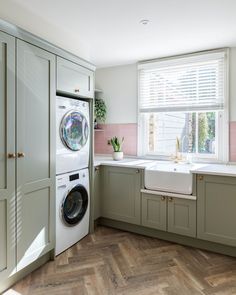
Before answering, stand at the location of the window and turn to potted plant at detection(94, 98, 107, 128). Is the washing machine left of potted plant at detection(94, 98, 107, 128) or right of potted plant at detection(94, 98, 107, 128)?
left

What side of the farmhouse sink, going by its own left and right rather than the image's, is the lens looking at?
front

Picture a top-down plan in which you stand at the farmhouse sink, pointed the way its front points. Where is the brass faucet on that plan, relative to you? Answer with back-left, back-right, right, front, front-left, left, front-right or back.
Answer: back

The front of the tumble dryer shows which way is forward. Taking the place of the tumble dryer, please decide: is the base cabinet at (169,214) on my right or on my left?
on my left

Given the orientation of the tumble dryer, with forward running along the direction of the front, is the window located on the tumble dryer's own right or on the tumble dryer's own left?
on the tumble dryer's own left

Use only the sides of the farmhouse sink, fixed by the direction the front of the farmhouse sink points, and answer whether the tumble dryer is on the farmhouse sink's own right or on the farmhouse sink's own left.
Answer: on the farmhouse sink's own right

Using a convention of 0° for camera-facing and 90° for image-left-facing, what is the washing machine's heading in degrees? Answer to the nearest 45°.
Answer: approximately 315°

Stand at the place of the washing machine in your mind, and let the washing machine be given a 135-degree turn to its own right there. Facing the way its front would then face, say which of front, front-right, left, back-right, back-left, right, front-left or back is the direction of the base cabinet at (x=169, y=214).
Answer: back

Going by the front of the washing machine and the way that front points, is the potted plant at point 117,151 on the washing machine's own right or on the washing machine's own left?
on the washing machine's own left
